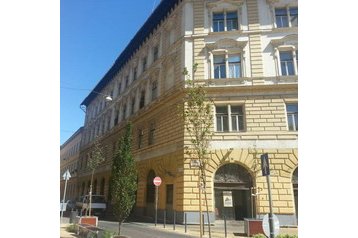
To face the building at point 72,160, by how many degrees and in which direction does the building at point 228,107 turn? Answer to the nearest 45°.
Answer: approximately 135° to its right

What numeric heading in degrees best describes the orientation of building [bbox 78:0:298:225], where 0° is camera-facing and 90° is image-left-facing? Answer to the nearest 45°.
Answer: approximately 0°
